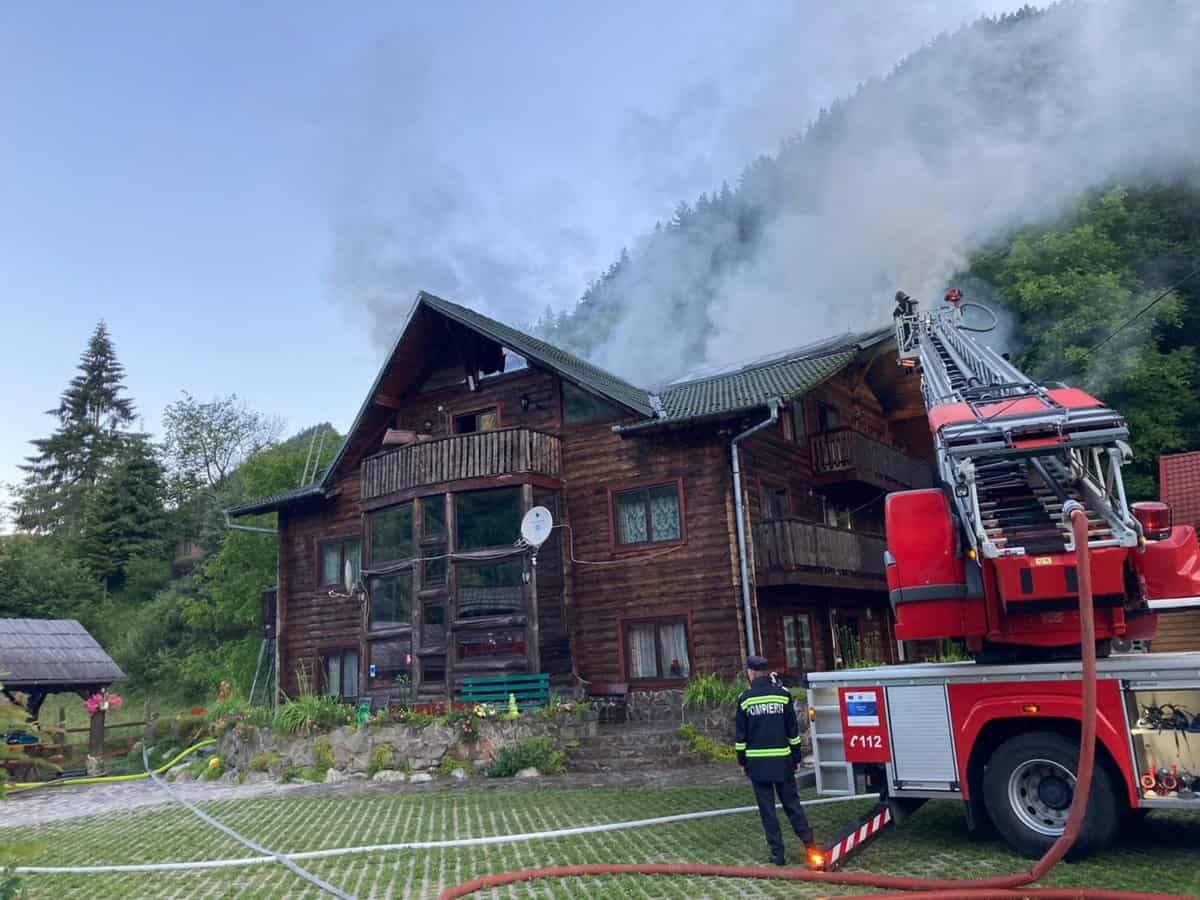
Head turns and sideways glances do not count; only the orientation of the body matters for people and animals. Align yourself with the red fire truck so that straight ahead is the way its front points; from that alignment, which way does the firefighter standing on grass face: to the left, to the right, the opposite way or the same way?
to the left

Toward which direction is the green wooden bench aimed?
toward the camera

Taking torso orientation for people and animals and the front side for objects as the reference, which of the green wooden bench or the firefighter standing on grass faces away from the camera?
the firefighter standing on grass

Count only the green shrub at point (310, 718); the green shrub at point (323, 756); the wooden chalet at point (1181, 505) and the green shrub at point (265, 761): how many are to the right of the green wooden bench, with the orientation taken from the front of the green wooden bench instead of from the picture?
3

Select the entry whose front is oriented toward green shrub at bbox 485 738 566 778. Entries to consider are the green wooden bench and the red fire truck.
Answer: the green wooden bench

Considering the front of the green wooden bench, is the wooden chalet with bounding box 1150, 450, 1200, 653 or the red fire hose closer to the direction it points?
the red fire hose

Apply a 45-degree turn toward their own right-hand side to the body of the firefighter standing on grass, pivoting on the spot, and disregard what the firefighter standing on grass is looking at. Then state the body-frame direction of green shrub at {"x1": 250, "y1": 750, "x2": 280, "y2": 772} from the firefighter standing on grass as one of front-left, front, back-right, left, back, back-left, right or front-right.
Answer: left

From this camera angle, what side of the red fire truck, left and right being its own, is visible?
right

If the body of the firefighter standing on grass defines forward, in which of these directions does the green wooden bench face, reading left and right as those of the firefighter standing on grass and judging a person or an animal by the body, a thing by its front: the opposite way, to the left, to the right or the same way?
the opposite way

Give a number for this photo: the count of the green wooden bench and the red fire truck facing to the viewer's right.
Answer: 1

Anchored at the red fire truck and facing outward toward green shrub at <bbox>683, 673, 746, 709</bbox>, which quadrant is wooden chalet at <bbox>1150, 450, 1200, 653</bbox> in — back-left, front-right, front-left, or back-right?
front-right

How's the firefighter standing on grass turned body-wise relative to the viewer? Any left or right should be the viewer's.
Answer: facing away from the viewer

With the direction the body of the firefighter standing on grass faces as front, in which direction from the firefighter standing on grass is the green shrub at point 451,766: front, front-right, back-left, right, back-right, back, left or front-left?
front-left

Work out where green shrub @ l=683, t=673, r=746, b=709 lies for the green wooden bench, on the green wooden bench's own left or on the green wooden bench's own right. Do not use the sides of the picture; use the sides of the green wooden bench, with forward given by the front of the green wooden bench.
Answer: on the green wooden bench's own left

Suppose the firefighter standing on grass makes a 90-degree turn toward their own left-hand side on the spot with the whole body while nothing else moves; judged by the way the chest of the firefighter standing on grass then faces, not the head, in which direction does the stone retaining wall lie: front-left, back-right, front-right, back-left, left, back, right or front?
front-right

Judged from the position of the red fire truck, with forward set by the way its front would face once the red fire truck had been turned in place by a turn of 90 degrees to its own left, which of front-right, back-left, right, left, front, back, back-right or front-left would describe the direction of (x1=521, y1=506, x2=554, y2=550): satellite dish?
front-left

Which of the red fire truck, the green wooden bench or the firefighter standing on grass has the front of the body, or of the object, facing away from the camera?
the firefighter standing on grass

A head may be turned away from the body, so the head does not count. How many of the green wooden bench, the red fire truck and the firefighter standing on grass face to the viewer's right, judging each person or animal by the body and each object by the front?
1

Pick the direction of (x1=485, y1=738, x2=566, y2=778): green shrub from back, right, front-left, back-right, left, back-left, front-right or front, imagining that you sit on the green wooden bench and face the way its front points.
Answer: front
